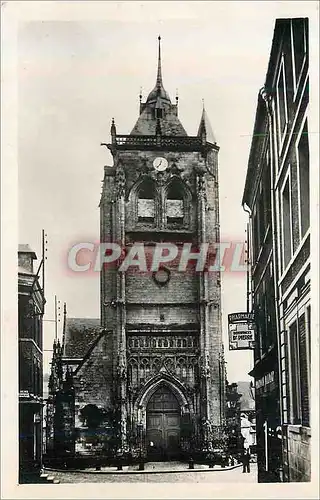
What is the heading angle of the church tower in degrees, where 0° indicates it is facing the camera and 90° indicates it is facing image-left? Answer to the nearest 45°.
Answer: approximately 0°
